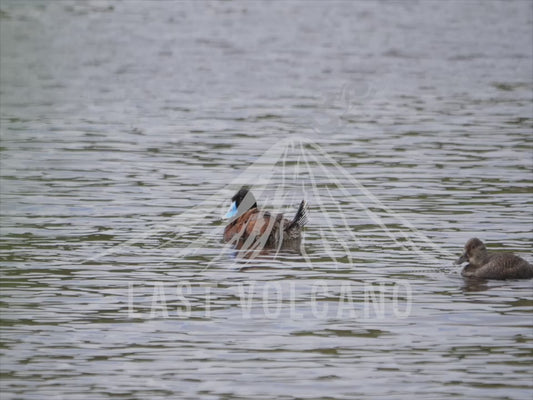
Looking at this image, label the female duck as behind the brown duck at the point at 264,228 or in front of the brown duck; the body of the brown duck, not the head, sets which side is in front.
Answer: behind

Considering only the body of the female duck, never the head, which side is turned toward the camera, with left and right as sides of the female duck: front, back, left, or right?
left

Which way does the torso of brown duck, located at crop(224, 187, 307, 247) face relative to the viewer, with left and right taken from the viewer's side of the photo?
facing to the left of the viewer

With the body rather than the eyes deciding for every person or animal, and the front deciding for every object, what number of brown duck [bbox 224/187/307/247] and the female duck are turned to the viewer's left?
2
